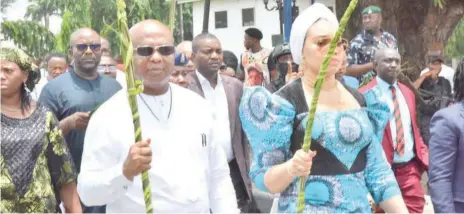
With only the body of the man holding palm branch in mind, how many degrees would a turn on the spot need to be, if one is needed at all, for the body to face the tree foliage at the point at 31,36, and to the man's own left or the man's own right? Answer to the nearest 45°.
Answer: approximately 180°

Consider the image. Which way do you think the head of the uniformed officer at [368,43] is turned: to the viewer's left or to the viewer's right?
to the viewer's left

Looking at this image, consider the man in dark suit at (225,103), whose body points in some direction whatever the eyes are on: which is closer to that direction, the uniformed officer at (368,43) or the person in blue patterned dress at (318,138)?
the person in blue patterned dress

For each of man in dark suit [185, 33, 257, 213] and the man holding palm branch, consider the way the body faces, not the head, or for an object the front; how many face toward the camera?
2

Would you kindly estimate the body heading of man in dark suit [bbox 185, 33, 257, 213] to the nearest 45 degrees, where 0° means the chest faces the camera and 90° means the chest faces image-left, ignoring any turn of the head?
approximately 0°
